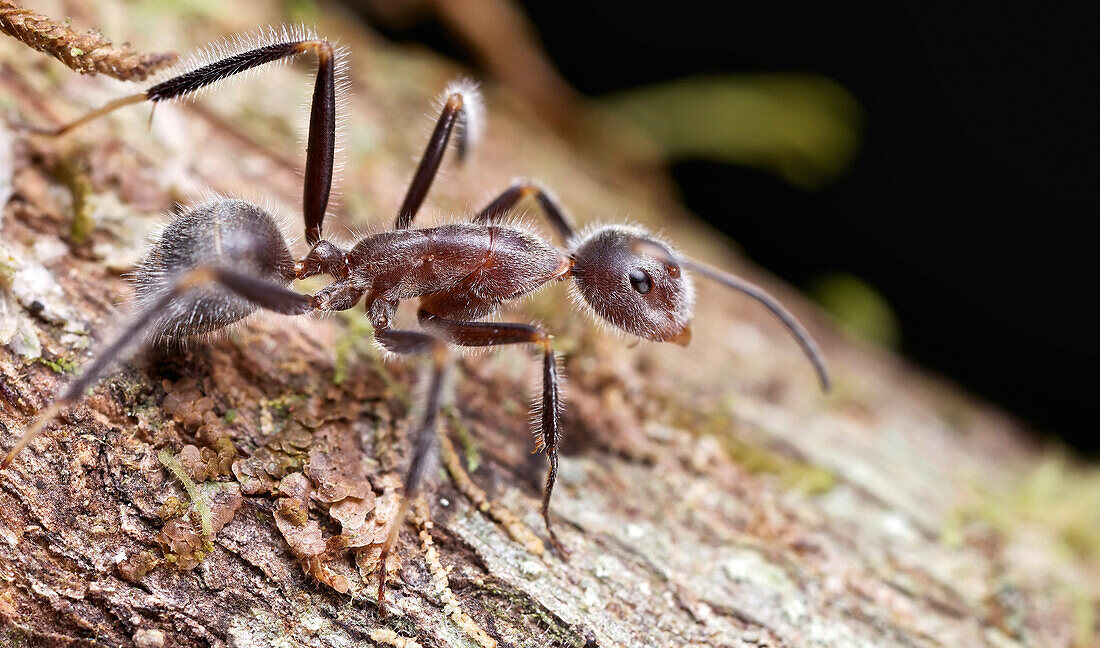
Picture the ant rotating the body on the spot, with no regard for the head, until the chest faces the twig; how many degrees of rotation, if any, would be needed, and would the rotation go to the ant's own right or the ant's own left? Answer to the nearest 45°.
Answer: approximately 180°

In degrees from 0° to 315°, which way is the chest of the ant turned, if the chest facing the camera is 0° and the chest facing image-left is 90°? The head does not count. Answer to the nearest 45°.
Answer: approximately 270°

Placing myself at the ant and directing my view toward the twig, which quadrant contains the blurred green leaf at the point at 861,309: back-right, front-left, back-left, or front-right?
back-right

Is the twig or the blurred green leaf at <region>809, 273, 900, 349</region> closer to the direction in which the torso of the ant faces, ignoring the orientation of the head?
the blurred green leaf
